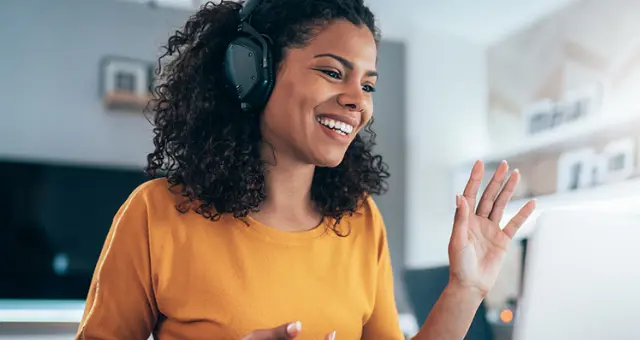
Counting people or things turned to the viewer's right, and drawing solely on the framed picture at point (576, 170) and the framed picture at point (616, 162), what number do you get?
0

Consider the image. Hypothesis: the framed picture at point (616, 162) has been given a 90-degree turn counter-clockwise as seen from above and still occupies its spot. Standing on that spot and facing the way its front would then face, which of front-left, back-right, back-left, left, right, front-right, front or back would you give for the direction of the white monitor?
front-right

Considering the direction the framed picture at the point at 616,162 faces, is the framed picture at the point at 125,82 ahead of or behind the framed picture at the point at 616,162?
ahead

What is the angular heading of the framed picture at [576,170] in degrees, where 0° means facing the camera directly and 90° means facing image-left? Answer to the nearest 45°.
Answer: approximately 45°

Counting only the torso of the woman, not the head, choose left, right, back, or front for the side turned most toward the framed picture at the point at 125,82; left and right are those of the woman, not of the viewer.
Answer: back

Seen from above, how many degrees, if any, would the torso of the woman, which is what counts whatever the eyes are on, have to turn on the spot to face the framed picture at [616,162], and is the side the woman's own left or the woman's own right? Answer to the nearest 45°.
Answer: approximately 90° to the woman's own left

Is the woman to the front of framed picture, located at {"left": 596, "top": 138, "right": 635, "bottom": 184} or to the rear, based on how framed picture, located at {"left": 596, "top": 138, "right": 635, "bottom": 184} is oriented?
to the front

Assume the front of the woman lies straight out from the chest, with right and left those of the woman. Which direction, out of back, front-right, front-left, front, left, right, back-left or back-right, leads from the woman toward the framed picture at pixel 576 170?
left

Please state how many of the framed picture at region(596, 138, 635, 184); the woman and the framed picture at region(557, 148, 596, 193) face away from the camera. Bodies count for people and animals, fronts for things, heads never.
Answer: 0

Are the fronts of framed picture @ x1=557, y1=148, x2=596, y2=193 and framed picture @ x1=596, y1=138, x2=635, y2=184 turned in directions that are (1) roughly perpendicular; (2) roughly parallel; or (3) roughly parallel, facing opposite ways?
roughly parallel
